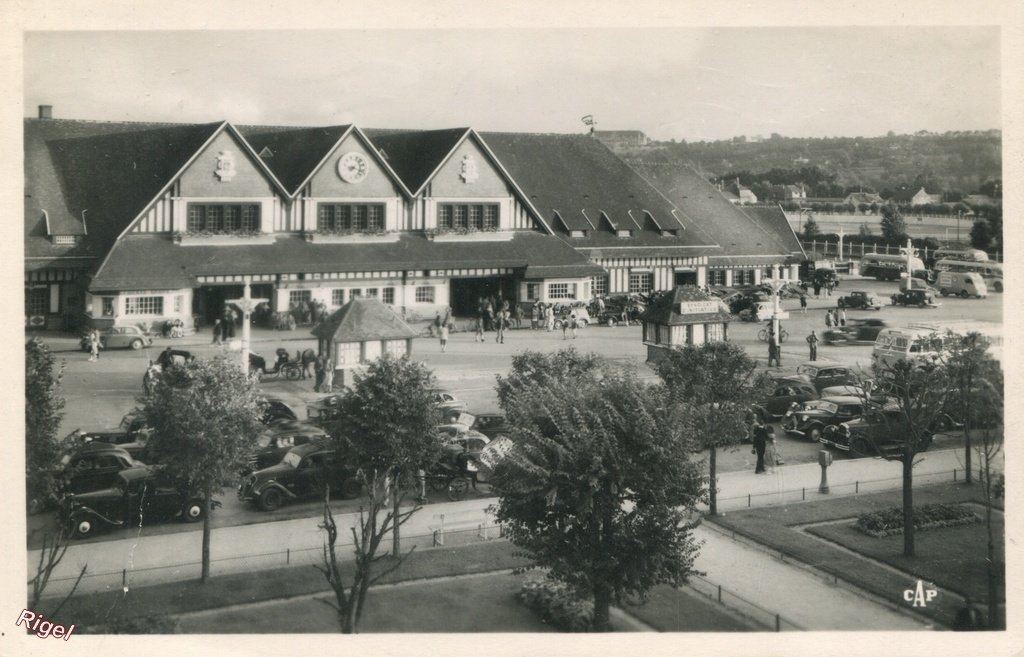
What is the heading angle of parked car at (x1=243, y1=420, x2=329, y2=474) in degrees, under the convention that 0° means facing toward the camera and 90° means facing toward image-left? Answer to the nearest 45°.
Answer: approximately 45°

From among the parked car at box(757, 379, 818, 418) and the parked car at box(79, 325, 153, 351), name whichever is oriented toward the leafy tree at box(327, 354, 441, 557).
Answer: the parked car at box(757, 379, 818, 418)

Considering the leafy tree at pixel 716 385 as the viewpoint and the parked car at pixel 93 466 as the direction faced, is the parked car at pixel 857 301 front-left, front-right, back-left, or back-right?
back-right

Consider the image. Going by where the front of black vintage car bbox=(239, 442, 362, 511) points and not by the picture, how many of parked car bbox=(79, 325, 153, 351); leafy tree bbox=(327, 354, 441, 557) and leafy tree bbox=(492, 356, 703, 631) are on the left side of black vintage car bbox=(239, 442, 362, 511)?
2

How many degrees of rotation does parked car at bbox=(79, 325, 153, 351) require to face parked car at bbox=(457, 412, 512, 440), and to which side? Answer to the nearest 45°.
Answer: approximately 180°

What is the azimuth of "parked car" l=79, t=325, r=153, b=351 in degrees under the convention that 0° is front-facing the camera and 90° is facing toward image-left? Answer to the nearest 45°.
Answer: approximately 90°
